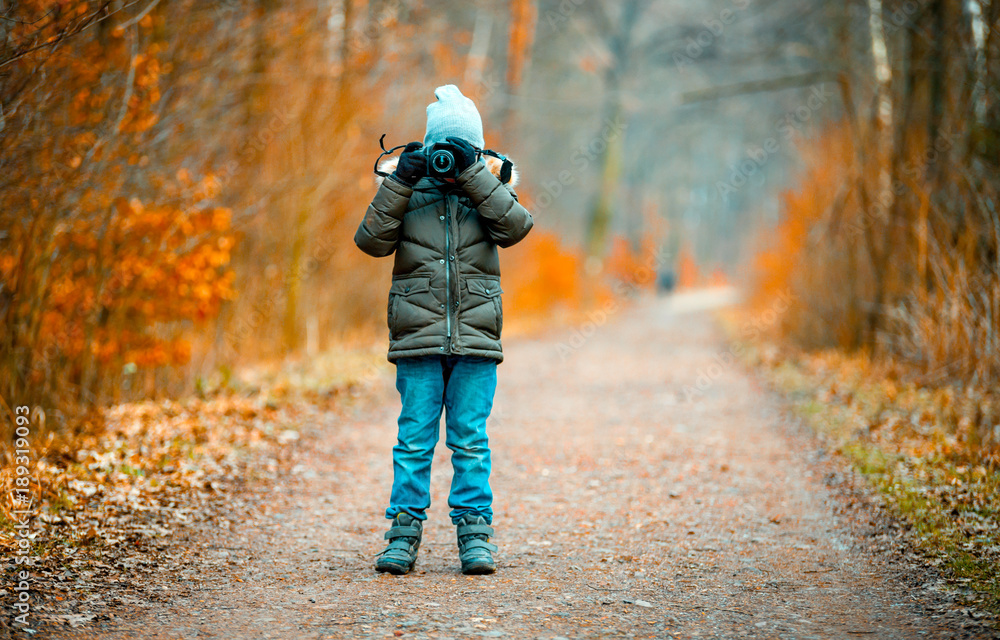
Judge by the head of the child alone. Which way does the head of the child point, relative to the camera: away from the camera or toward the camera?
toward the camera

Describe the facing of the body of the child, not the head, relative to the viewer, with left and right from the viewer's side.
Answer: facing the viewer
